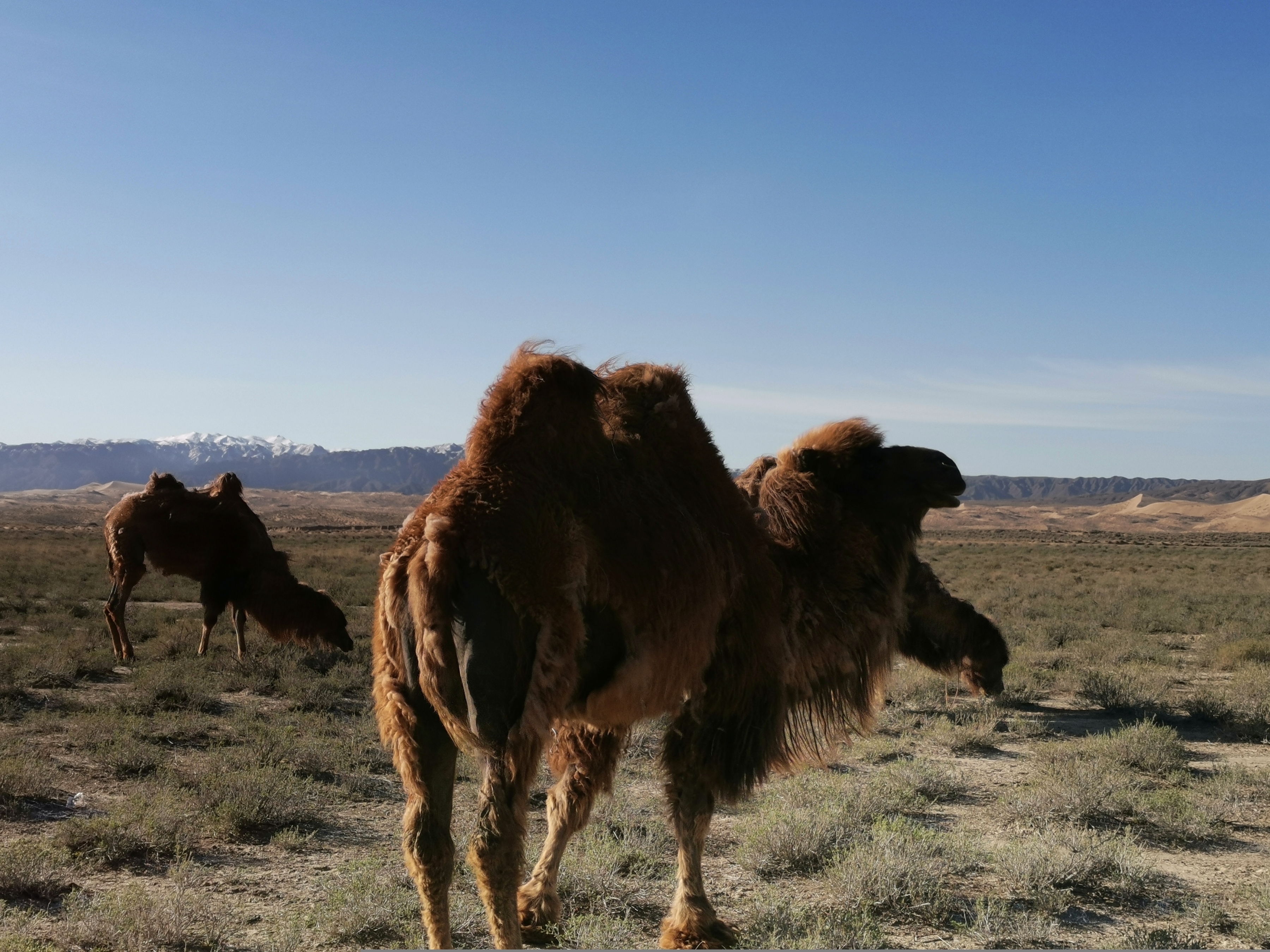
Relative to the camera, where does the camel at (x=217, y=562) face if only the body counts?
to the viewer's right

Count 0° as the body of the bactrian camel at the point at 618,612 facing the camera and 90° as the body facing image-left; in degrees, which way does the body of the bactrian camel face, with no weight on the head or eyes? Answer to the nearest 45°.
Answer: approximately 225°

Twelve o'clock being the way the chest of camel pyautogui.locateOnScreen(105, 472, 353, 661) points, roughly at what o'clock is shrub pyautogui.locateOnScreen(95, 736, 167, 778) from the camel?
The shrub is roughly at 3 o'clock from the camel.

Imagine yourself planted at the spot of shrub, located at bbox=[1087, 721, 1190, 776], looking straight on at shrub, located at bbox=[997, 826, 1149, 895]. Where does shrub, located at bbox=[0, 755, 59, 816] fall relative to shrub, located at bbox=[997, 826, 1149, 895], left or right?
right

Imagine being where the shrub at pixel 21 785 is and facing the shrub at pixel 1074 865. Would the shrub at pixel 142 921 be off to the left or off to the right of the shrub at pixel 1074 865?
right

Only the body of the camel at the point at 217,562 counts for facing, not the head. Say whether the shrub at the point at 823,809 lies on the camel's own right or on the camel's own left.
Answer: on the camel's own right

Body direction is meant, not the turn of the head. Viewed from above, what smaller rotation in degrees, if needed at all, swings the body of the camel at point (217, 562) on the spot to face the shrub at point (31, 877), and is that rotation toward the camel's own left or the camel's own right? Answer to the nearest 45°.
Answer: approximately 90° to the camel's own right
